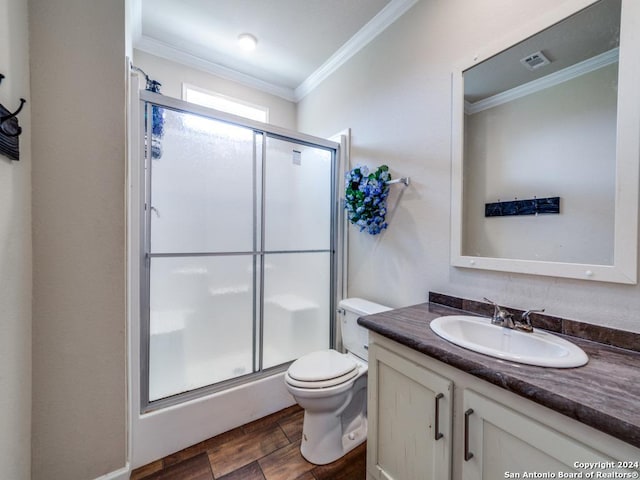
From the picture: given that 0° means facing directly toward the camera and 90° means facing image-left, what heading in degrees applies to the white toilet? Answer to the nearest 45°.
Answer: approximately 45°

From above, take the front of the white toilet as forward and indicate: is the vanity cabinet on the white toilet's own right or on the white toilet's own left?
on the white toilet's own left

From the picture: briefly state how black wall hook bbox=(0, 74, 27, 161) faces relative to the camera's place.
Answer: facing to the right of the viewer

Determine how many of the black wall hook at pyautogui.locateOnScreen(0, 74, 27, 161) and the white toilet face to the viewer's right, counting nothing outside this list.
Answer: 1

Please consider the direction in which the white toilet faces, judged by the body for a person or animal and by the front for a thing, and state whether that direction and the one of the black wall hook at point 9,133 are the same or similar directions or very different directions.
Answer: very different directions

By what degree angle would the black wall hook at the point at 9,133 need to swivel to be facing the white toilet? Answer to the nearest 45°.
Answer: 0° — it already faces it
